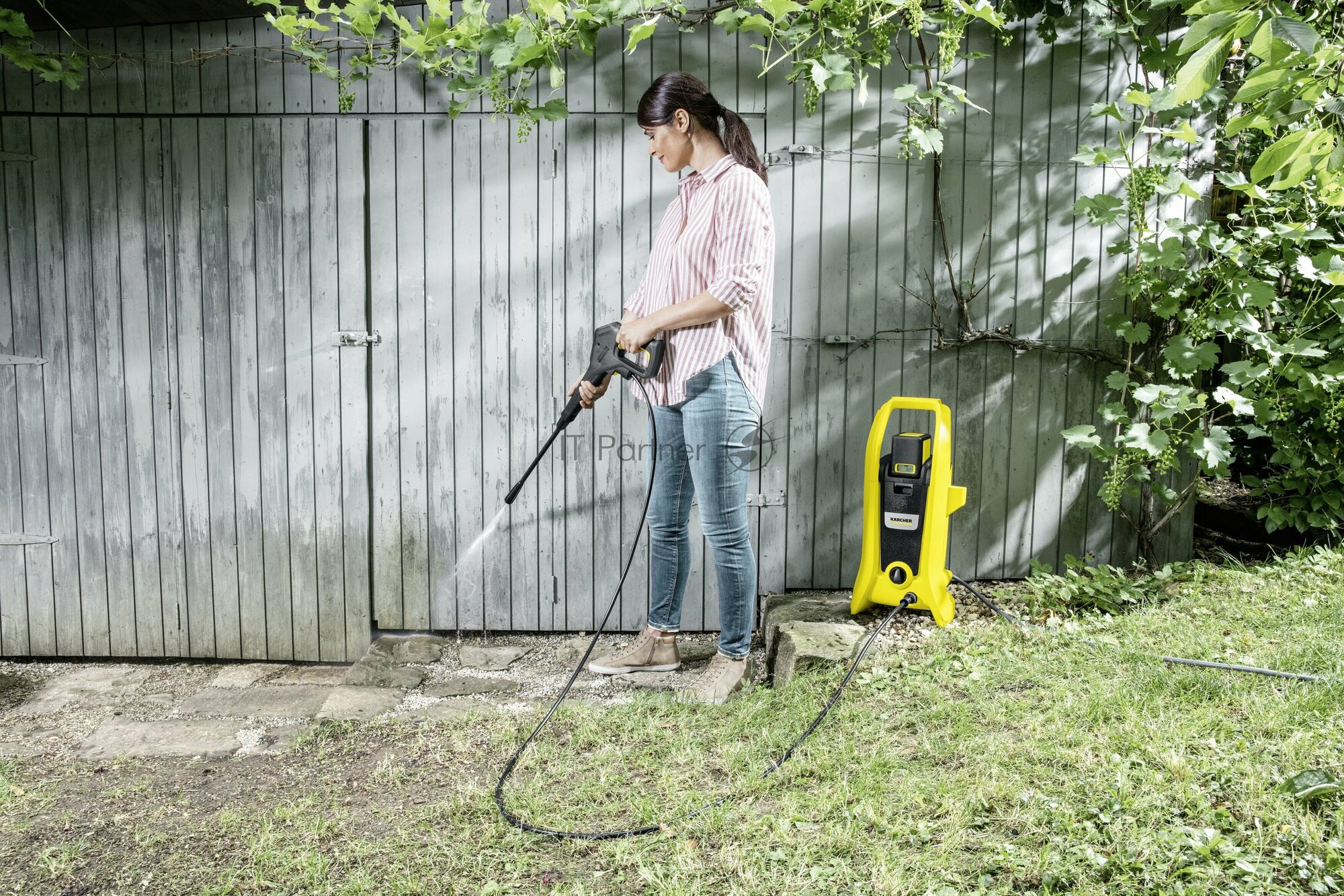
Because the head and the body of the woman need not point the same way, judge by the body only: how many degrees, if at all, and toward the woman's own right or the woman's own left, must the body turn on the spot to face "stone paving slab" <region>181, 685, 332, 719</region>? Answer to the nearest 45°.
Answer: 0° — they already face it

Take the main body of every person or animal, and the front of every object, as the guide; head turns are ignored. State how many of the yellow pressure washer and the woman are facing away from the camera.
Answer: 0

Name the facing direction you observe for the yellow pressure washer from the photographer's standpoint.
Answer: facing the viewer and to the left of the viewer

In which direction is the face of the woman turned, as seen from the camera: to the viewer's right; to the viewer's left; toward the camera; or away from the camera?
to the viewer's left

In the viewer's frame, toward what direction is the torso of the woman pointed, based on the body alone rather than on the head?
to the viewer's left

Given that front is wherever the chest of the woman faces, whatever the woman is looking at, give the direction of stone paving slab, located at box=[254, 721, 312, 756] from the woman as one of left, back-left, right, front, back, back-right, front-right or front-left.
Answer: front

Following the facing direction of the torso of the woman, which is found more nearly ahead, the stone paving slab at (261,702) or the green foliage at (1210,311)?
the stone paving slab

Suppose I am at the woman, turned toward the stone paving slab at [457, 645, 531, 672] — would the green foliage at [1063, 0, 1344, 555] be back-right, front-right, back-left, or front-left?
back-right
